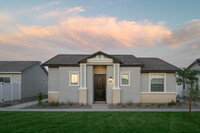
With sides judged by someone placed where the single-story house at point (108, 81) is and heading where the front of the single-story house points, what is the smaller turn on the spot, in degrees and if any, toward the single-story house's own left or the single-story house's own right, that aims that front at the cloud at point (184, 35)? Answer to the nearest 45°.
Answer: approximately 135° to the single-story house's own left

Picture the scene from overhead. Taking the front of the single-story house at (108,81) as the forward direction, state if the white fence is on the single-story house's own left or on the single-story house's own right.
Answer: on the single-story house's own right

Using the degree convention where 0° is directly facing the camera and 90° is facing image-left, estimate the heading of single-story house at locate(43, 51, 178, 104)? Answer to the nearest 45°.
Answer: approximately 0°

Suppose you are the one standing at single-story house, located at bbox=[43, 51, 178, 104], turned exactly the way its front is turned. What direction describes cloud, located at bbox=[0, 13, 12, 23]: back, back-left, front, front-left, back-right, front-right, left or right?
right
